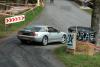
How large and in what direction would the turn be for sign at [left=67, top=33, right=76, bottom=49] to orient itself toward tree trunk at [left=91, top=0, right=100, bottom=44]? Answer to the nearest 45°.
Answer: approximately 135° to its left

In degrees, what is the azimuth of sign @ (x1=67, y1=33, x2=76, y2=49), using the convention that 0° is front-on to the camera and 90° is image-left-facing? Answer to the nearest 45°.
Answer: approximately 0°

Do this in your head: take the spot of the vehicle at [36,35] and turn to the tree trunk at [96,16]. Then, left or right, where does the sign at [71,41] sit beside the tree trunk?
right

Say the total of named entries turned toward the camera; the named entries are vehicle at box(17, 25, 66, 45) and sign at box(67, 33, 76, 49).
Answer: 1

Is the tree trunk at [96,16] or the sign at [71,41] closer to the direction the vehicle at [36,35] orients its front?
the tree trunk
